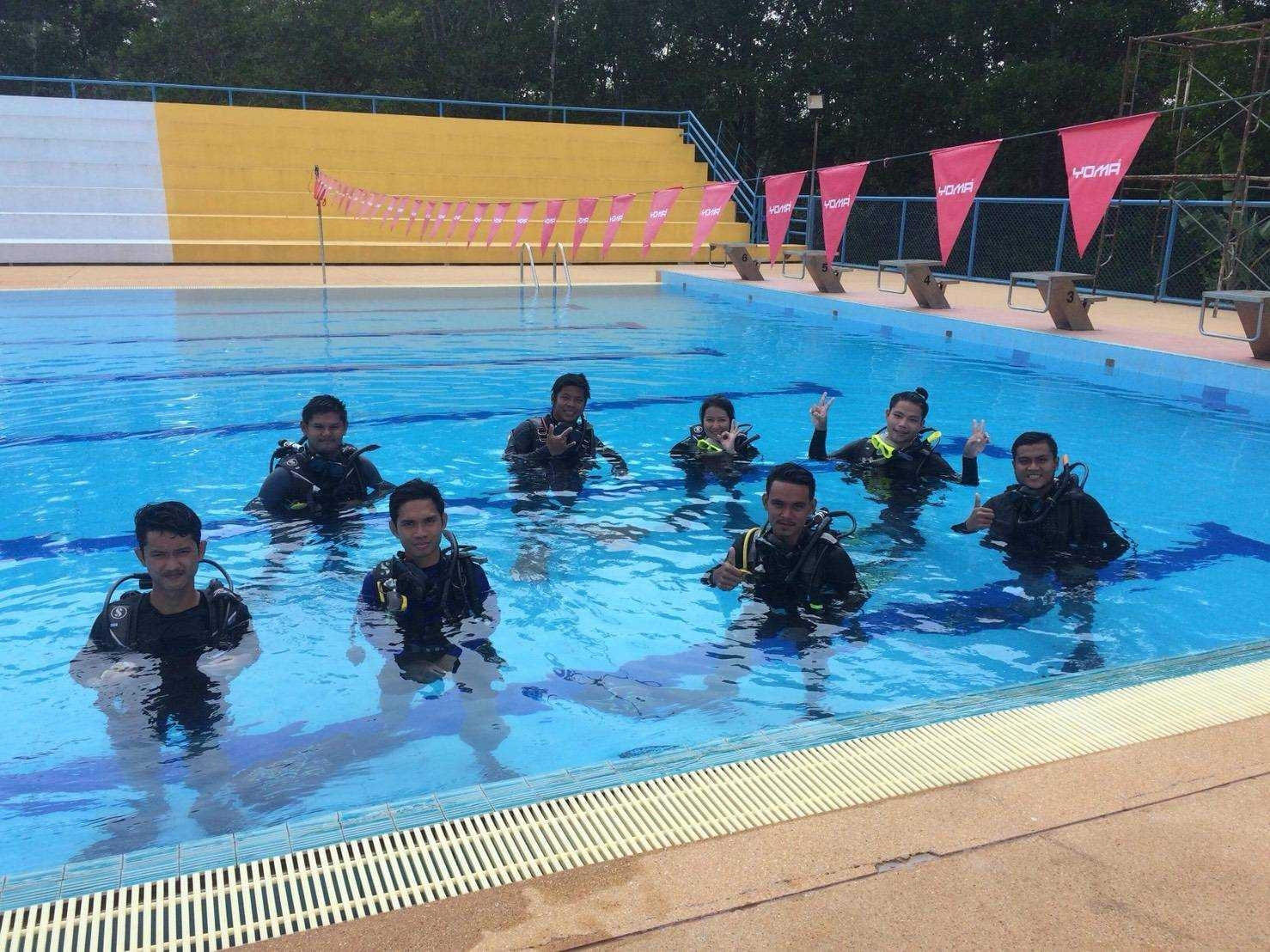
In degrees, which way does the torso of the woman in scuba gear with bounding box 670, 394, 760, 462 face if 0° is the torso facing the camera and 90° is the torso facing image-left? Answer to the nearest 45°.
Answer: approximately 0°

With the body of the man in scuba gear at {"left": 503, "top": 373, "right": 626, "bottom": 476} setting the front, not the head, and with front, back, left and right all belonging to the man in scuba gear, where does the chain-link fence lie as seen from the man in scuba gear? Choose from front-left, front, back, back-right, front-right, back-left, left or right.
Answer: back-left

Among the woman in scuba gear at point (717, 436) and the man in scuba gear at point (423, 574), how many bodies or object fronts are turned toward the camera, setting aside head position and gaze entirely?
2

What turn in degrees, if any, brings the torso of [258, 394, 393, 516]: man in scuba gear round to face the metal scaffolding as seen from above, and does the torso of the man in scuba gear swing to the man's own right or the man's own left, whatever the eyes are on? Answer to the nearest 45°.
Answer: approximately 135° to the man's own left
